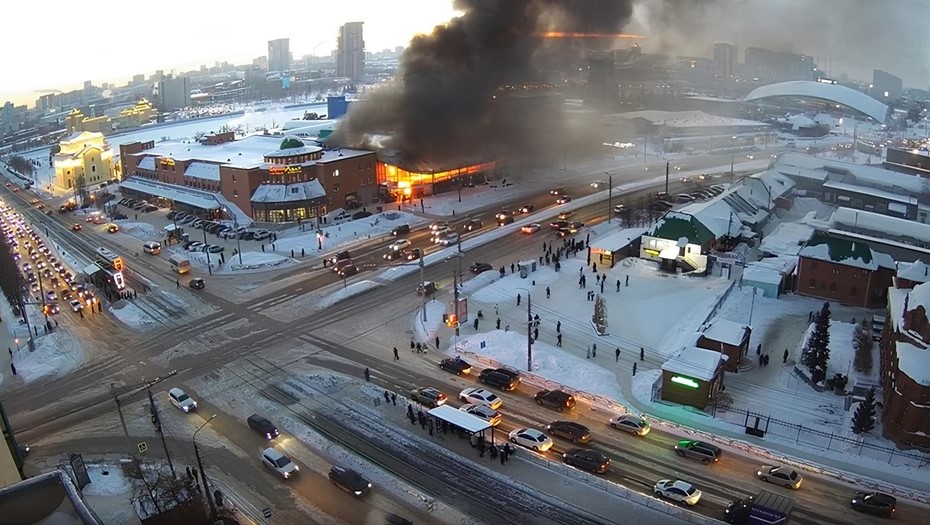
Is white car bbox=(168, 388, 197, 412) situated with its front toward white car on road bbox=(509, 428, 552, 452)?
yes
